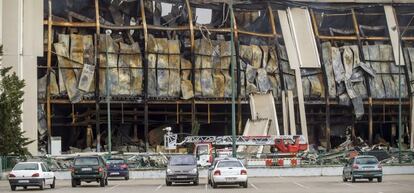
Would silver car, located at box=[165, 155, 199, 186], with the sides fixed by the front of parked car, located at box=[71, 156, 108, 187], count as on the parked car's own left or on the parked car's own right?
on the parked car's own right

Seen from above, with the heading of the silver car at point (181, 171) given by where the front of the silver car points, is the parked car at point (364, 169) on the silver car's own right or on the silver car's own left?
on the silver car's own left

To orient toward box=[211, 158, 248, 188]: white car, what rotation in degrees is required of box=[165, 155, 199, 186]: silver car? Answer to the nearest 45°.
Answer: approximately 45° to its left

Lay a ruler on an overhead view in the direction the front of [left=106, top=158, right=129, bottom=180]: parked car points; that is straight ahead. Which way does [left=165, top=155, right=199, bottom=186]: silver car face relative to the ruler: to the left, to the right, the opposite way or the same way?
the opposite way

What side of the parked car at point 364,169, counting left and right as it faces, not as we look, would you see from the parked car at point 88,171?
left

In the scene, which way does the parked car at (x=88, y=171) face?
away from the camera

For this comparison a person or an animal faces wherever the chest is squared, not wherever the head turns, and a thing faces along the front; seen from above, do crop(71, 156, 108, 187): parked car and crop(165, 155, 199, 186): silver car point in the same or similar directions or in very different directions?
very different directions

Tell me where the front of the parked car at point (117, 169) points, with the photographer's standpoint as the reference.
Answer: facing away from the viewer
